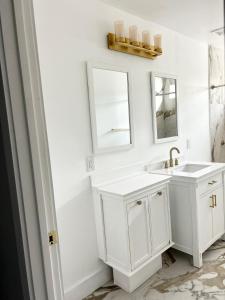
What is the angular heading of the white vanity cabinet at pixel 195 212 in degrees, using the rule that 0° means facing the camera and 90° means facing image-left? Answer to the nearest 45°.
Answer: approximately 315°

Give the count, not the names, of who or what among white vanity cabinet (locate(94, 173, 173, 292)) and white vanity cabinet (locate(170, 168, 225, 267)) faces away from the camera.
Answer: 0

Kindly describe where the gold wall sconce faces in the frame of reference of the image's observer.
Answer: facing the viewer and to the right of the viewer

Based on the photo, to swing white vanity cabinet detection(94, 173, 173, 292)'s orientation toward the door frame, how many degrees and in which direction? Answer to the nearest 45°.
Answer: approximately 45° to its right

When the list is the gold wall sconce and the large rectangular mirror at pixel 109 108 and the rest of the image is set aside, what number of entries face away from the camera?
0

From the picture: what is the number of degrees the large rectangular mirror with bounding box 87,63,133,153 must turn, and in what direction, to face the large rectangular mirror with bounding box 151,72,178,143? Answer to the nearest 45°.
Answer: approximately 90° to its left

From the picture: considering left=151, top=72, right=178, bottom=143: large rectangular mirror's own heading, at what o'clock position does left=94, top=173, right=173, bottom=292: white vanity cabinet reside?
The white vanity cabinet is roughly at 2 o'clock from the large rectangular mirror.

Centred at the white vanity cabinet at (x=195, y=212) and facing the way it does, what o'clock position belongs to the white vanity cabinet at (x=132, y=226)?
the white vanity cabinet at (x=132, y=226) is roughly at 3 o'clock from the white vanity cabinet at (x=195, y=212).
